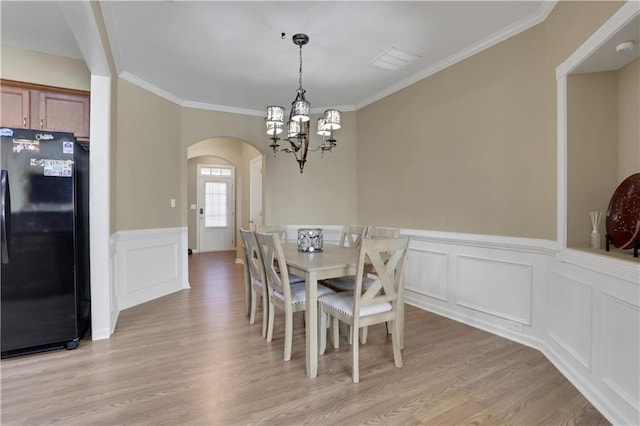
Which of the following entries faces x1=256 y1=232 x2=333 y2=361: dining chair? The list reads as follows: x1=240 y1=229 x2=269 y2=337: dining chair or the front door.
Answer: the front door

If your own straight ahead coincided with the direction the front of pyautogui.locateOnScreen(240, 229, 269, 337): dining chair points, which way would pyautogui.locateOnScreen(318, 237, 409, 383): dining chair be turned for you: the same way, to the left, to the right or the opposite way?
to the left

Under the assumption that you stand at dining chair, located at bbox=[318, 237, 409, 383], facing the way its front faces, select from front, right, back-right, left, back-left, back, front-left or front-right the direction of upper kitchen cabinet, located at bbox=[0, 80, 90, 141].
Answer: front-left

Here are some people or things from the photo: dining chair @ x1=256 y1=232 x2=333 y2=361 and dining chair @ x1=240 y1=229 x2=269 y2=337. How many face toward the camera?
0

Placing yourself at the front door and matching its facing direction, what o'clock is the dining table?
The dining table is roughly at 12 o'clock from the front door.

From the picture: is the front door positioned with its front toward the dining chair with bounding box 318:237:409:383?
yes

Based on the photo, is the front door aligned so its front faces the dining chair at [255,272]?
yes

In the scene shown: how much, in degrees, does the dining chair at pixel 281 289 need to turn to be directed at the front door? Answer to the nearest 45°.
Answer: approximately 45° to its left

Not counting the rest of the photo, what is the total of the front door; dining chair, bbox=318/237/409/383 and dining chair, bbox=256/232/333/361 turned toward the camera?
1

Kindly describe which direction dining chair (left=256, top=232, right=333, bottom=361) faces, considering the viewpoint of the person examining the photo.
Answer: facing away from the viewer and to the right of the viewer

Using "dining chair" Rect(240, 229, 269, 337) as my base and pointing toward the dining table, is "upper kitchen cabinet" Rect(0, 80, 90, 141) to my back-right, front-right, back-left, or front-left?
back-right

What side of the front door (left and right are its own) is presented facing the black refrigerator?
front

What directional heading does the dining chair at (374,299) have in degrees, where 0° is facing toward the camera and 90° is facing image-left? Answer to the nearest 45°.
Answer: approximately 135°

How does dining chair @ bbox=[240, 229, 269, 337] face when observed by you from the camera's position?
facing away from the viewer and to the right of the viewer

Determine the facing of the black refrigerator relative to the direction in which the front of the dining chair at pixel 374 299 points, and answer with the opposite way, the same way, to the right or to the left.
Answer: the opposite way
